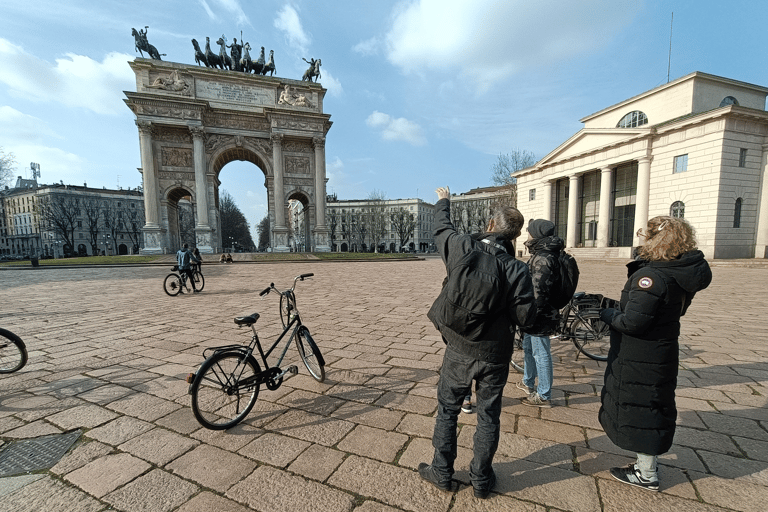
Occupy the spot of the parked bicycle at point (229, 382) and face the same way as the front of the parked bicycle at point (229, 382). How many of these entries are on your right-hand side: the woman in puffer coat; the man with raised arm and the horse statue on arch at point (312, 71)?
2

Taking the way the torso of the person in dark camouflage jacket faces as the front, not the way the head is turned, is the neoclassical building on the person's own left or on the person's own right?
on the person's own right

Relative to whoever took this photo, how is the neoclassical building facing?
facing the viewer and to the left of the viewer

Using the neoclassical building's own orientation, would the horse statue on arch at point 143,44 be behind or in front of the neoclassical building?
in front

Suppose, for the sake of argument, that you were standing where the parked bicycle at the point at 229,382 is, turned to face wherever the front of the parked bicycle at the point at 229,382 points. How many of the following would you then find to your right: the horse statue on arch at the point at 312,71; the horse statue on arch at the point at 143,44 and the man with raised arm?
1

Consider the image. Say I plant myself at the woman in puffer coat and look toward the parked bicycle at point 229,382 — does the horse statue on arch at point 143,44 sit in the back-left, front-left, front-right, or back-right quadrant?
front-right

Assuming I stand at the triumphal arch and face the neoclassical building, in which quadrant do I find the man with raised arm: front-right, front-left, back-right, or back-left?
front-right

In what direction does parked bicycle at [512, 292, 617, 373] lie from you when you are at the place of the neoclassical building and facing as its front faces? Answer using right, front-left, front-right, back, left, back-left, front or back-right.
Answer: front-left

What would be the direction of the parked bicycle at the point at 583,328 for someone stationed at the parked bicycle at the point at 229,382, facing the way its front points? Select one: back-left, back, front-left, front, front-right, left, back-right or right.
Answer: front-right

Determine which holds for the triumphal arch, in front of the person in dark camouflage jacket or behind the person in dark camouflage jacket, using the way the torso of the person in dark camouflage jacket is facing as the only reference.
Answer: in front

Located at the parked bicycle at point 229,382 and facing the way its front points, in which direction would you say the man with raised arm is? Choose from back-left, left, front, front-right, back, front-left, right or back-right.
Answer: right

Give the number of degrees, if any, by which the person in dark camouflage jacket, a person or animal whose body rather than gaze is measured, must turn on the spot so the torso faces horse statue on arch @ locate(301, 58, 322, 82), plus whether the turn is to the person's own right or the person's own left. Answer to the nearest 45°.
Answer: approximately 45° to the person's own right

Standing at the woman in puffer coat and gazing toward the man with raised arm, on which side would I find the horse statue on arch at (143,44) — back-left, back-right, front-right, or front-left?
front-right

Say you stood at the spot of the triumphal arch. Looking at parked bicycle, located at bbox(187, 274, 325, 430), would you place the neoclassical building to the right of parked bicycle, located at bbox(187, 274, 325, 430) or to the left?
left

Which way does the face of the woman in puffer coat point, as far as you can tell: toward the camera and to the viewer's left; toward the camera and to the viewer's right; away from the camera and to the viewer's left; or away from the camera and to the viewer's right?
away from the camera and to the viewer's left

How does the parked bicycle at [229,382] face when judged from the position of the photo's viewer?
facing away from the viewer and to the right of the viewer

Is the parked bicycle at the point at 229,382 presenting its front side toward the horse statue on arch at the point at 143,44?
no

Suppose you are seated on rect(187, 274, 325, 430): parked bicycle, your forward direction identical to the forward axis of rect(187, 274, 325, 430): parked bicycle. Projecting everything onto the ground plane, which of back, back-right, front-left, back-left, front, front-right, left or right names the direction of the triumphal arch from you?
front-left

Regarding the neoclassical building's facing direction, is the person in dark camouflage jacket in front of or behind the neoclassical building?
in front
